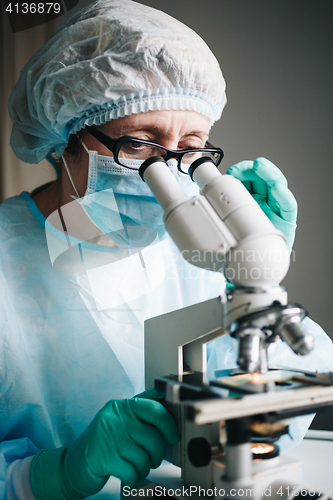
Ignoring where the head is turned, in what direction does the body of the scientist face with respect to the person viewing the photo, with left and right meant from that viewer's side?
facing the viewer and to the right of the viewer
